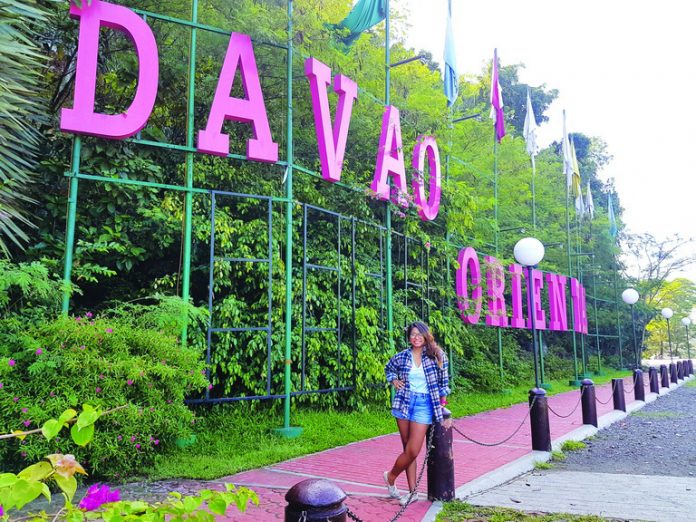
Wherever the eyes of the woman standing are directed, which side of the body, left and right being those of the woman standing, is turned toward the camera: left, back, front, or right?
front

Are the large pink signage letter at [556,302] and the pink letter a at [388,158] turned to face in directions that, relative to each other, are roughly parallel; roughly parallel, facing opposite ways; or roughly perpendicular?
roughly parallel

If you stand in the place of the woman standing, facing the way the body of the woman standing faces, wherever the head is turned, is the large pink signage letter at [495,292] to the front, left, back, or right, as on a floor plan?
back

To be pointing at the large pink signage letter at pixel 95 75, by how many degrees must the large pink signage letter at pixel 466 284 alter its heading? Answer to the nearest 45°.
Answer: approximately 90° to its right

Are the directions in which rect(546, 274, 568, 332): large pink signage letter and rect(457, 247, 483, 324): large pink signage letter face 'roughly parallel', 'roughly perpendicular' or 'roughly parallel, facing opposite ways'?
roughly parallel

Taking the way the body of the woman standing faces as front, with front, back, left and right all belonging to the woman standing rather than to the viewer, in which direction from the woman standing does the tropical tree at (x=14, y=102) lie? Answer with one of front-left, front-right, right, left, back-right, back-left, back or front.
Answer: right

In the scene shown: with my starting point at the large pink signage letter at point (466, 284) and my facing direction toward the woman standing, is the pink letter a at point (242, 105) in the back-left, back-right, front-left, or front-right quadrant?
front-right

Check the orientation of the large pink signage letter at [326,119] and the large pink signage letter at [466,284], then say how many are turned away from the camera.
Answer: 0

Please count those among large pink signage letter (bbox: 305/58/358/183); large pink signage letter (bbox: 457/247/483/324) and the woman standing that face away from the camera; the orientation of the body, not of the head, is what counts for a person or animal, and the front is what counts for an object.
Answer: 0

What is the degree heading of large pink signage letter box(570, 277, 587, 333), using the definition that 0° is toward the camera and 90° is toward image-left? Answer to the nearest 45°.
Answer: approximately 315°

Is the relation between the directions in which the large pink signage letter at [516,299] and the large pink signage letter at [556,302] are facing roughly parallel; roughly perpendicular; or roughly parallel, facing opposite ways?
roughly parallel

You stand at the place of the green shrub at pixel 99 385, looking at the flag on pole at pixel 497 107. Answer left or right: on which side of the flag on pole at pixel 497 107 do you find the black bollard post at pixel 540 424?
right

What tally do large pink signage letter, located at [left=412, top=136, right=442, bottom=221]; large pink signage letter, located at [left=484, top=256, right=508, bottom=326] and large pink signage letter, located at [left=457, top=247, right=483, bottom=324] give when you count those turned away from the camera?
0

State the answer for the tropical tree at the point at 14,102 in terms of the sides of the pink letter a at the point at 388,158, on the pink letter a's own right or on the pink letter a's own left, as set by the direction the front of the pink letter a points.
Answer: on the pink letter a's own right

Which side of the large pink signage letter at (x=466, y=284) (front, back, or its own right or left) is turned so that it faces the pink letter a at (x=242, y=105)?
right

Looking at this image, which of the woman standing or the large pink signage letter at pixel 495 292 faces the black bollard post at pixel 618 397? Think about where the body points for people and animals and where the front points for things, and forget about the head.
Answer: the large pink signage letter
